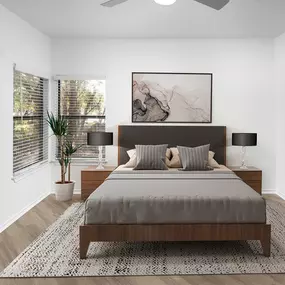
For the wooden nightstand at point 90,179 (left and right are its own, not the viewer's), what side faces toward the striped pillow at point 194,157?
left

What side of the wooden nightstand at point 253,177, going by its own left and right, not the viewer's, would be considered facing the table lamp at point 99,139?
right

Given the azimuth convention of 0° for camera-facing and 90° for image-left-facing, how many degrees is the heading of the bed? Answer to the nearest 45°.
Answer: approximately 0°

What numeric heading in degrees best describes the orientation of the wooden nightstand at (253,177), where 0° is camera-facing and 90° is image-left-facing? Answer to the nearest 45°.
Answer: approximately 0°

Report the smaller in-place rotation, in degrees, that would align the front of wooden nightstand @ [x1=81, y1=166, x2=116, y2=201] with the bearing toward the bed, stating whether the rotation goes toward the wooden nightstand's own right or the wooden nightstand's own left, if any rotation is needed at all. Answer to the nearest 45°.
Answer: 0° — it already faces it

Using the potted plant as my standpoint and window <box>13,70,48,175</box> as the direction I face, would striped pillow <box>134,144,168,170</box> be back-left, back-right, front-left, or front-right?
back-left

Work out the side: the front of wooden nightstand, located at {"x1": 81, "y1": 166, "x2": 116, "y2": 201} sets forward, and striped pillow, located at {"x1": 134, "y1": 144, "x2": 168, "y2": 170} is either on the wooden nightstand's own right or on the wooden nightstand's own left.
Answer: on the wooden nightstand's own left

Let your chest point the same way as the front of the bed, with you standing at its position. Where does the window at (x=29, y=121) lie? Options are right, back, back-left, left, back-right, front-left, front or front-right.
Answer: back-right

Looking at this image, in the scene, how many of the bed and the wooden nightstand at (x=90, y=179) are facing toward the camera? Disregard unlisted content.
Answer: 2

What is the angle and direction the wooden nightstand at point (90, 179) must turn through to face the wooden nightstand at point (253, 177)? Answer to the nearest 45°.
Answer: approximately 90° to its left

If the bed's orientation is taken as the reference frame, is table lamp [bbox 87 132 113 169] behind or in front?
behind
